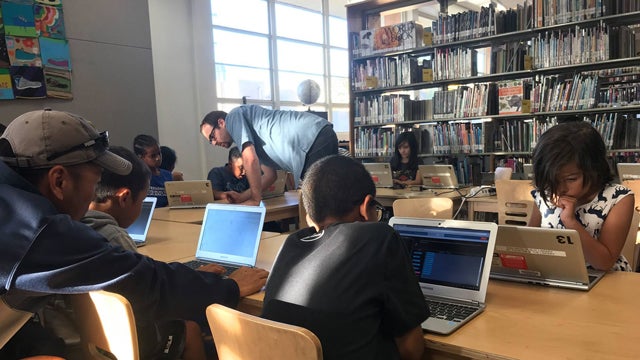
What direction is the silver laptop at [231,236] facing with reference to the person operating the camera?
facing the viewer and to the left of the viewer

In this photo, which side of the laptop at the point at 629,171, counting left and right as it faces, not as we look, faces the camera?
back

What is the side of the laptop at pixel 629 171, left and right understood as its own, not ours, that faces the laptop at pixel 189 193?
left

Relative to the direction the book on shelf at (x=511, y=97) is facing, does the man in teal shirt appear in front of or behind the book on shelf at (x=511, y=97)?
in front

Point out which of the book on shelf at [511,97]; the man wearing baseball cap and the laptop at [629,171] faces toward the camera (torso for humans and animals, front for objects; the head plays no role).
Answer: the book on shelf

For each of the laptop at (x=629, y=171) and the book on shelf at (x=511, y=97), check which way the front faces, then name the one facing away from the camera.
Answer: the laptop

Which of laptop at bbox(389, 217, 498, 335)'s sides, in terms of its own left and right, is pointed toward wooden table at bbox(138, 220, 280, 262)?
right

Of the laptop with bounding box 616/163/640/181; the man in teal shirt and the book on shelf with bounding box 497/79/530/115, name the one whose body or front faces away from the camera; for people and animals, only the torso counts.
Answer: the laptop

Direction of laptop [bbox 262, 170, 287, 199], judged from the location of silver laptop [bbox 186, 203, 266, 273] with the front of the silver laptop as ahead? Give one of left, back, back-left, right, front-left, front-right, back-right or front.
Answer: back-right

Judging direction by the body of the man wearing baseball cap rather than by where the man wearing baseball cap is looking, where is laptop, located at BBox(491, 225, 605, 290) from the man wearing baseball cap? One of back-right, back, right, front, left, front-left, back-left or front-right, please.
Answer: front-right

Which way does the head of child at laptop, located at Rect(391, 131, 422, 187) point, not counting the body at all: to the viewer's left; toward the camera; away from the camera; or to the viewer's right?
toward the camera

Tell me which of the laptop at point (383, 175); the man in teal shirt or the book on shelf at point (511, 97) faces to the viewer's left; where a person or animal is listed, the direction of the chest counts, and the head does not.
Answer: the man in teal shirt

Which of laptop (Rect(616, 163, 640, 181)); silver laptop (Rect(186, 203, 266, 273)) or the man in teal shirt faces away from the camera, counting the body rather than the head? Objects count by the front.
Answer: the laptop

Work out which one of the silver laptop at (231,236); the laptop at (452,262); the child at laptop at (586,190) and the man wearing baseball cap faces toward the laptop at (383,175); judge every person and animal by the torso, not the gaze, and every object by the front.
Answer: the man wearing baseball cap

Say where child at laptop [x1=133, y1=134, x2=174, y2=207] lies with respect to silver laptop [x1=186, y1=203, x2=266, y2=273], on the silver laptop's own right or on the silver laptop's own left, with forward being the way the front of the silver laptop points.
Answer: on the silver laptop's own right

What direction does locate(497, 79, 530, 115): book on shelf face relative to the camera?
toward the camera

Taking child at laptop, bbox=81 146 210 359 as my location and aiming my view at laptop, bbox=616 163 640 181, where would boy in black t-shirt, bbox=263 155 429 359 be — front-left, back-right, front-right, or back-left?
front-right
